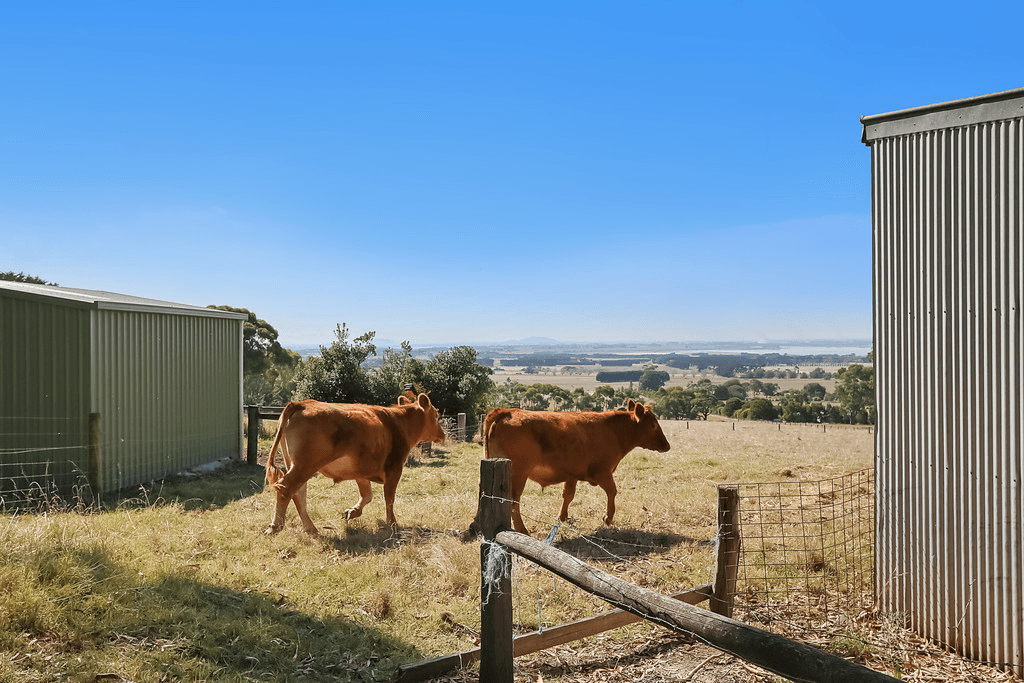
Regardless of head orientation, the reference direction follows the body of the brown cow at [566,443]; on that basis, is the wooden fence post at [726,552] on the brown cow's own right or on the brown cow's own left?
on the brown cow's own right

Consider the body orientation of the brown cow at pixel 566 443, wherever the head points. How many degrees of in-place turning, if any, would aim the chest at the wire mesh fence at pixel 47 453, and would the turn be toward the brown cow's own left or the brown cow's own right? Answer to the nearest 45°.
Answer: approximately 180°

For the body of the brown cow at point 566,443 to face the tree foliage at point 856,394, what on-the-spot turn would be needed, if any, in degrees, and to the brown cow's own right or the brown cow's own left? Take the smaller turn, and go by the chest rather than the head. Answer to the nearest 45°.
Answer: approximately 45° to the brown cow's own left

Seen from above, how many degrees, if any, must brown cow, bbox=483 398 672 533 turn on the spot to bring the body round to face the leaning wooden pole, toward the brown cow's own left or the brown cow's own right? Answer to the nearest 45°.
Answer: approximately 90° to the brown cow's own right

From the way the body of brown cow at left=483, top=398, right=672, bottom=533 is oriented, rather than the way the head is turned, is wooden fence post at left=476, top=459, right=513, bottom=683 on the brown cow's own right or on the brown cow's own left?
on the brown cow's own right

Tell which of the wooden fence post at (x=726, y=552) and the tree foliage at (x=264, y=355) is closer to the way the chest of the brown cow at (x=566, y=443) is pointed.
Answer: the wooden fence post

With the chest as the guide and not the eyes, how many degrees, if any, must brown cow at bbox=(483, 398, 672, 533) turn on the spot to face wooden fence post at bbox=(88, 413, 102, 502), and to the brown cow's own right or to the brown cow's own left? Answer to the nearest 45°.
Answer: approximately 180°

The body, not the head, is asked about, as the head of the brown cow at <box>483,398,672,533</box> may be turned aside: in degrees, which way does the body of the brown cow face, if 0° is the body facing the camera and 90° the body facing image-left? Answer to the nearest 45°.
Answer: approximately 270°

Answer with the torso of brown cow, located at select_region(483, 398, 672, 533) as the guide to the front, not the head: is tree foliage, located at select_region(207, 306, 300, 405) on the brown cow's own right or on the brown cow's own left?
on the brown cow's own left

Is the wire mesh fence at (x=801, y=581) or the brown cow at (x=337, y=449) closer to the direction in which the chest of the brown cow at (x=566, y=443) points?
the wire mesh fence
